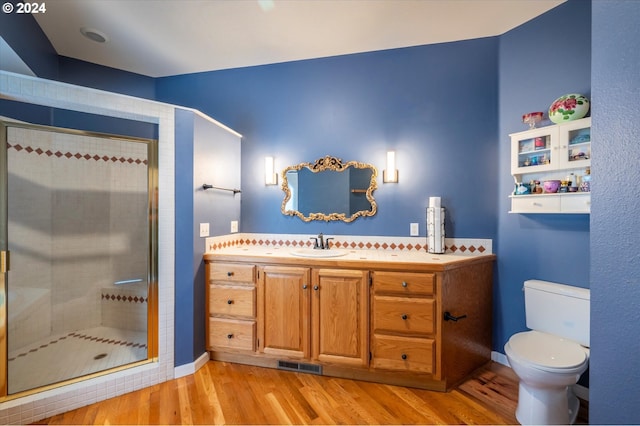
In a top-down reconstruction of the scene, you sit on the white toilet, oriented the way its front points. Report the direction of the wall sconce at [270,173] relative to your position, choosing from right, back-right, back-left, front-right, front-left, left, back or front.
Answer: front-right

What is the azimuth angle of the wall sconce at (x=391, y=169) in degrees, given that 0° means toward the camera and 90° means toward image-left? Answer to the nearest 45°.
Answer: approximately 0°

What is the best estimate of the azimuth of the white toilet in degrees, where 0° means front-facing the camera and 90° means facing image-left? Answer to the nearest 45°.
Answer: approximately 45°

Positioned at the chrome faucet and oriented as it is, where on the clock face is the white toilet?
The white toilet is roughly at 10 o'clock from the chrome faucet.

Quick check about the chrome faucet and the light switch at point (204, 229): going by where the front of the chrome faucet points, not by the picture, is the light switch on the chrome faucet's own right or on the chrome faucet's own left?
on the chrome faucet's own right

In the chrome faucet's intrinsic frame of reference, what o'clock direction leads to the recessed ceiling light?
The recessed ceiling light is roughly at 3 o'clock from the chrome faucet.

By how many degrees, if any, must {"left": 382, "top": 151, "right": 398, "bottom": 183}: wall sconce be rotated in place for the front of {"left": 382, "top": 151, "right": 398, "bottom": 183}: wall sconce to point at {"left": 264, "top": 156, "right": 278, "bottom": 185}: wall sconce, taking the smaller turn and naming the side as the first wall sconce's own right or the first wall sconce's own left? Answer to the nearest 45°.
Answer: approximately 90° to the first wall sconce's own right

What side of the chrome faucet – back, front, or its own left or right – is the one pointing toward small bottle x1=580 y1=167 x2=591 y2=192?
left

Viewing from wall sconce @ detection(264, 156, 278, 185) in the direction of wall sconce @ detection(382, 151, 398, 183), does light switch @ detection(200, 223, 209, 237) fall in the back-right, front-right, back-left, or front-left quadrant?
back-right

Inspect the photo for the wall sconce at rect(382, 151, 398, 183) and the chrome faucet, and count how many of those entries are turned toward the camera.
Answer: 2
